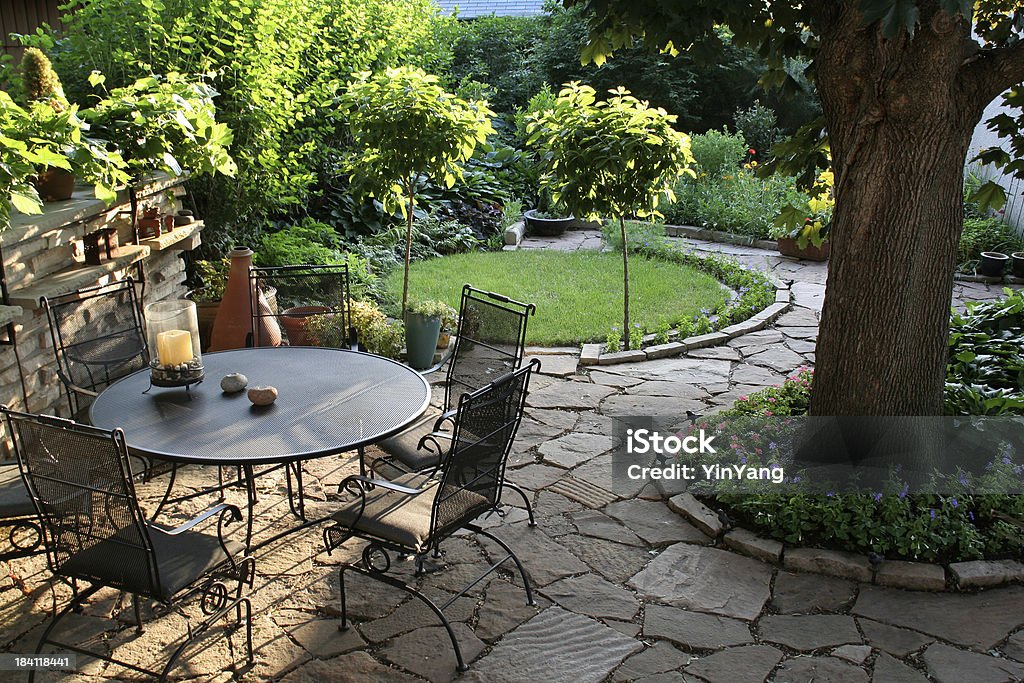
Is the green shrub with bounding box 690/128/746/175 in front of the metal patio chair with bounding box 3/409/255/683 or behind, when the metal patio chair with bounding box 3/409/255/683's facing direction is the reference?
in front

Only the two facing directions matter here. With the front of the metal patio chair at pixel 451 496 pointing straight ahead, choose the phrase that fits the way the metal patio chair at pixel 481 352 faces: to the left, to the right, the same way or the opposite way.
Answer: to the left

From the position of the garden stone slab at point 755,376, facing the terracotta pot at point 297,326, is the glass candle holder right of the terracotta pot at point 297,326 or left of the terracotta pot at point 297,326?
left

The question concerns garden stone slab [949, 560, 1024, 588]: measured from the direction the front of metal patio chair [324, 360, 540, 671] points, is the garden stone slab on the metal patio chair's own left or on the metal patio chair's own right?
on the metal patio chair's own right

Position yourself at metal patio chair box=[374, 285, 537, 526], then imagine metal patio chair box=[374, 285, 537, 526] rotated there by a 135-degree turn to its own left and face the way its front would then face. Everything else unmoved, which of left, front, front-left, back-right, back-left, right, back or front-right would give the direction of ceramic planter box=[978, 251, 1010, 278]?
front-left

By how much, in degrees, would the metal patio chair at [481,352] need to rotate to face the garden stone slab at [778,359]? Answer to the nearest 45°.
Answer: approximately 180°

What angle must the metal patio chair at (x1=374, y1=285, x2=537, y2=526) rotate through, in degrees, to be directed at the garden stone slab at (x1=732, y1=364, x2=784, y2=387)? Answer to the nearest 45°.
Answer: approximately 180°

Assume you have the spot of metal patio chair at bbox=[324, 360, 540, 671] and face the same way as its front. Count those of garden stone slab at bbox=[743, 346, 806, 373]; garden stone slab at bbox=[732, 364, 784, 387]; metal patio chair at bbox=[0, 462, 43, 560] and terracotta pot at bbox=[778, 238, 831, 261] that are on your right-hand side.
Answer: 3

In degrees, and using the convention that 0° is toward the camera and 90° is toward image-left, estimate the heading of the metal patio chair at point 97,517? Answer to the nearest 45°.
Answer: approximately 225°

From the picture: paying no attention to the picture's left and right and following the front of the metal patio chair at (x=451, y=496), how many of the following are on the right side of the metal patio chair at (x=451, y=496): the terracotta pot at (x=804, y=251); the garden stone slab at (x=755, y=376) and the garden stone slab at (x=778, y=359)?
3

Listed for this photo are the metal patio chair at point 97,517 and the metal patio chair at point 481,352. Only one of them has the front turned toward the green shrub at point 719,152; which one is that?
the metal patio chair at point 97,517

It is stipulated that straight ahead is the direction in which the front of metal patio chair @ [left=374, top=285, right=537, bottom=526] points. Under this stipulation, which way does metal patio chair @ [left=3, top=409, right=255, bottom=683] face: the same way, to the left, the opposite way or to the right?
the opposite way

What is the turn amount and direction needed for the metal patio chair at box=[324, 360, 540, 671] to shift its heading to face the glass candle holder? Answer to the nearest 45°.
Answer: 0° — it already faces it

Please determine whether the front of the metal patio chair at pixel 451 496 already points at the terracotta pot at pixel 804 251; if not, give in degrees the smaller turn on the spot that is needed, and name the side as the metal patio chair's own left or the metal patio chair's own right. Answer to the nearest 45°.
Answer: approximately 90° to the metal patio chair's own right

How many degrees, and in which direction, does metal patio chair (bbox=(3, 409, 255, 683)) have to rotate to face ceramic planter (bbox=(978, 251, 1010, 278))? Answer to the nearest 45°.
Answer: approximately 45° to its right

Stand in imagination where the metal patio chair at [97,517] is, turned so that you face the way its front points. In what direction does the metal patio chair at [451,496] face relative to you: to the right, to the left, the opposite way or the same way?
to the left
